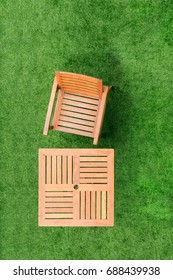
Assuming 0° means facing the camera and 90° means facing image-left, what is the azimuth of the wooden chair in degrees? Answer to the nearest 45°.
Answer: approximately 0°
